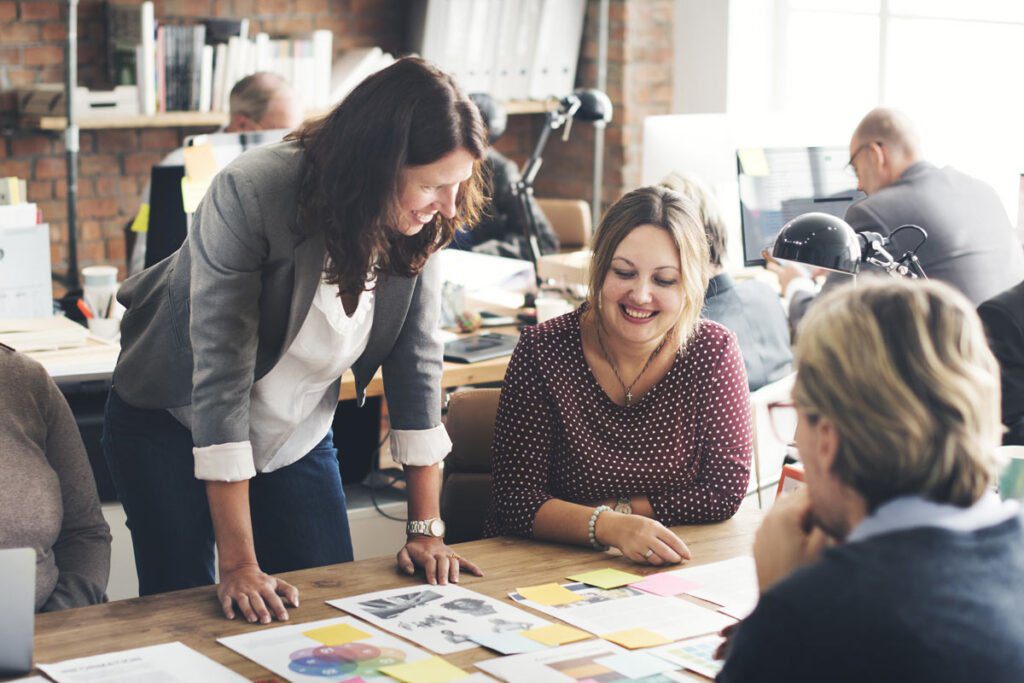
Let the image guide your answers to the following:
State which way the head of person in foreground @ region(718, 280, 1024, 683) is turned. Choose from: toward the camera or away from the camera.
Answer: away from the camera

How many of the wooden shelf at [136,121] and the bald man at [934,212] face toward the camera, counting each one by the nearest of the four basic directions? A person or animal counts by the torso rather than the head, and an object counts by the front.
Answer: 1

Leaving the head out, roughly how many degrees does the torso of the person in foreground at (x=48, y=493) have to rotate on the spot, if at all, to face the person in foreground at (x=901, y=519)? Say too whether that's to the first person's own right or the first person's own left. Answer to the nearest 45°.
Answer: approximately 45° to the first person's own left

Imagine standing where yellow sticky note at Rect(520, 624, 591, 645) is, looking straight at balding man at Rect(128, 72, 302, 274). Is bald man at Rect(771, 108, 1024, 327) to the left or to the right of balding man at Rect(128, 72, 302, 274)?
right

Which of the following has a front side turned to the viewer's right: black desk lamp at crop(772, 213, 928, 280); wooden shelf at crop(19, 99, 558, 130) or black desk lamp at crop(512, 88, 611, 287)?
black desk lamp at crop(512, 88, 611, 287)

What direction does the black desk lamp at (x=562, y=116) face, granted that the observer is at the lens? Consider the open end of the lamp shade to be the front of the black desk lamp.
facing to the right of the viewer

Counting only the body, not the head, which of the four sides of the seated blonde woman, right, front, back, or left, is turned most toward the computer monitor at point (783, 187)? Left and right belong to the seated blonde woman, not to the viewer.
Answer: back

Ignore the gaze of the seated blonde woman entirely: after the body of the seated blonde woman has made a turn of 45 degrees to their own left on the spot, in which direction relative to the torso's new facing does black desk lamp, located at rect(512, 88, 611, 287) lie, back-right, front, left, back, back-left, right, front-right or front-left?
back-left

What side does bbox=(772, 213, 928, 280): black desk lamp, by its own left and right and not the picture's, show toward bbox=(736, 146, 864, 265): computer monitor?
right

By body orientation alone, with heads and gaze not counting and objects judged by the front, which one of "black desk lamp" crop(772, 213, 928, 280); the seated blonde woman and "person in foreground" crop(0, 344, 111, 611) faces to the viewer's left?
the black desk lamp
